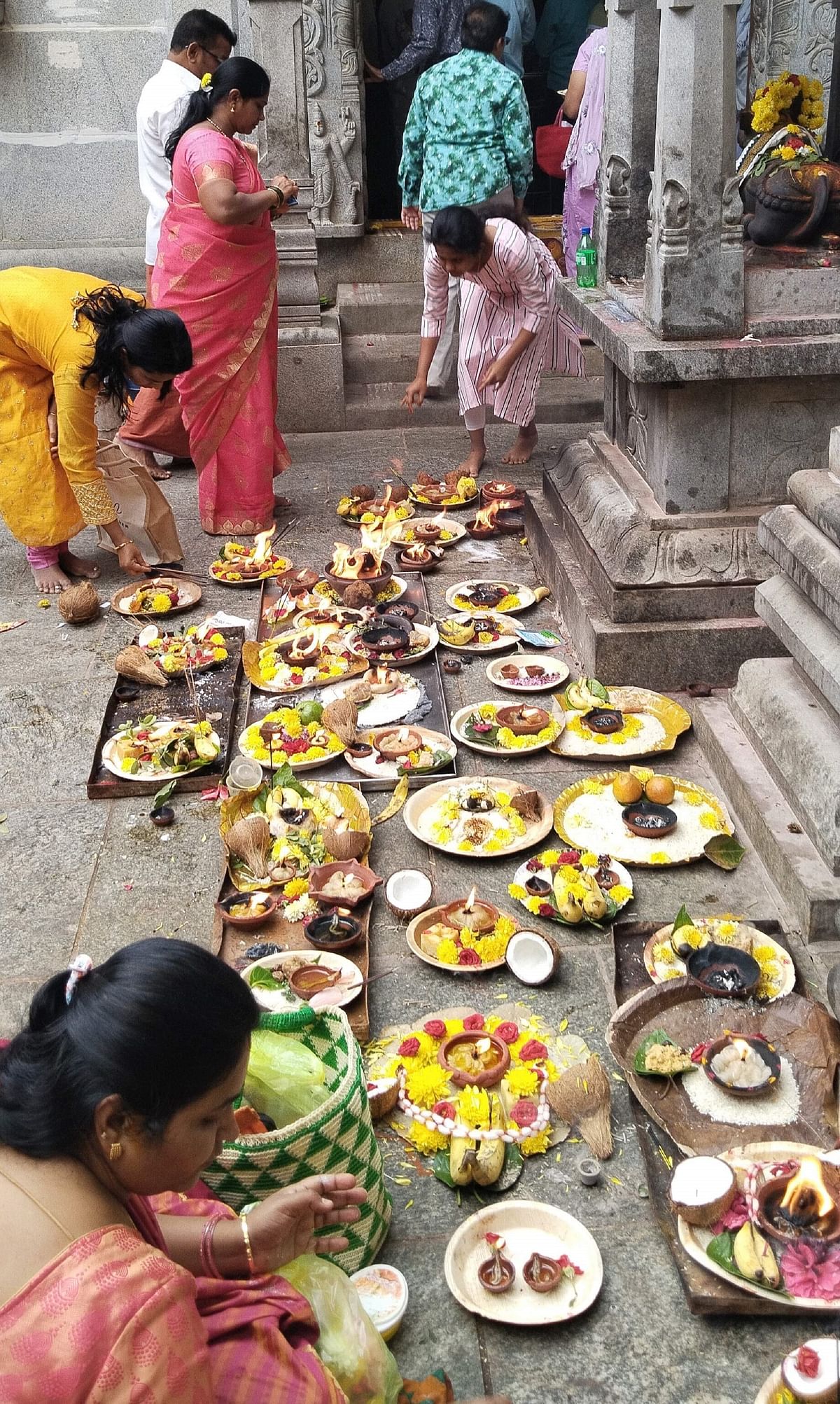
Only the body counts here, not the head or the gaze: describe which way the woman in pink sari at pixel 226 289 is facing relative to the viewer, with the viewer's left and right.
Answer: facing to the right of the viewer

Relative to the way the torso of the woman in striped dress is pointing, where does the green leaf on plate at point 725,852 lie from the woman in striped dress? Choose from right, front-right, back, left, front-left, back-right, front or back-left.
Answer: front-left

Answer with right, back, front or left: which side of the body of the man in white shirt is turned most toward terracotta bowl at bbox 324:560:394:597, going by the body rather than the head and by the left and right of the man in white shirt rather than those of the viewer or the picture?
right

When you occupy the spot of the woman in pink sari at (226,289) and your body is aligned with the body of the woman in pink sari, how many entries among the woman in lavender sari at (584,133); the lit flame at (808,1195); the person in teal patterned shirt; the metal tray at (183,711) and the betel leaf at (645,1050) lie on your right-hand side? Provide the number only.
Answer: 3

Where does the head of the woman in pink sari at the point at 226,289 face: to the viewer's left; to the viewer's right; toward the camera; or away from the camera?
to the viewer's right

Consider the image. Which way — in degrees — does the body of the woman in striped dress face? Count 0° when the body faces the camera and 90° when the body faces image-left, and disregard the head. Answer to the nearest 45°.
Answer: approximately 45°

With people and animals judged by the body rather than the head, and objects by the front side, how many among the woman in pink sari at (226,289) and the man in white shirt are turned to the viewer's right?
2

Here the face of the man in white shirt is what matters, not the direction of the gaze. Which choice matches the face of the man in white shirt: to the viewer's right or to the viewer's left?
to the viewer's right

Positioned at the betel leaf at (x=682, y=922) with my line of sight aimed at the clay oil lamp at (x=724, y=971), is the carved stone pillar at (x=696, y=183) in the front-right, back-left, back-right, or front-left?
back-left

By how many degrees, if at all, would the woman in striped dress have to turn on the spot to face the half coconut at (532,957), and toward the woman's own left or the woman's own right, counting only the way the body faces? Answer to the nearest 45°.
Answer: approximately 45° to the woman's own left

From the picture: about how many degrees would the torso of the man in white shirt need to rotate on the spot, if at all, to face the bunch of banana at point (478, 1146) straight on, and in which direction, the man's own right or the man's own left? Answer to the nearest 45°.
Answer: approximately 90° to the man's own right

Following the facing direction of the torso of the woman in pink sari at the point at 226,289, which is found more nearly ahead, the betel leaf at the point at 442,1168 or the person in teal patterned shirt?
the person in teal patterned shirt

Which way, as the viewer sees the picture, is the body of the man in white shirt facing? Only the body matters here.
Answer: to the viewer's right

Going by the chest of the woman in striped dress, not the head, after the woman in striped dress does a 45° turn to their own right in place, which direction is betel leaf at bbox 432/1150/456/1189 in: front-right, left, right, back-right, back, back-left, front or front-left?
left

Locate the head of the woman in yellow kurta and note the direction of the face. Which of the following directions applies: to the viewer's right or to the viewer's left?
to the viewer's right

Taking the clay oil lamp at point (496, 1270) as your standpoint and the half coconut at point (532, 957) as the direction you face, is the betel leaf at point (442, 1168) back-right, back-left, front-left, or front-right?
front-left
